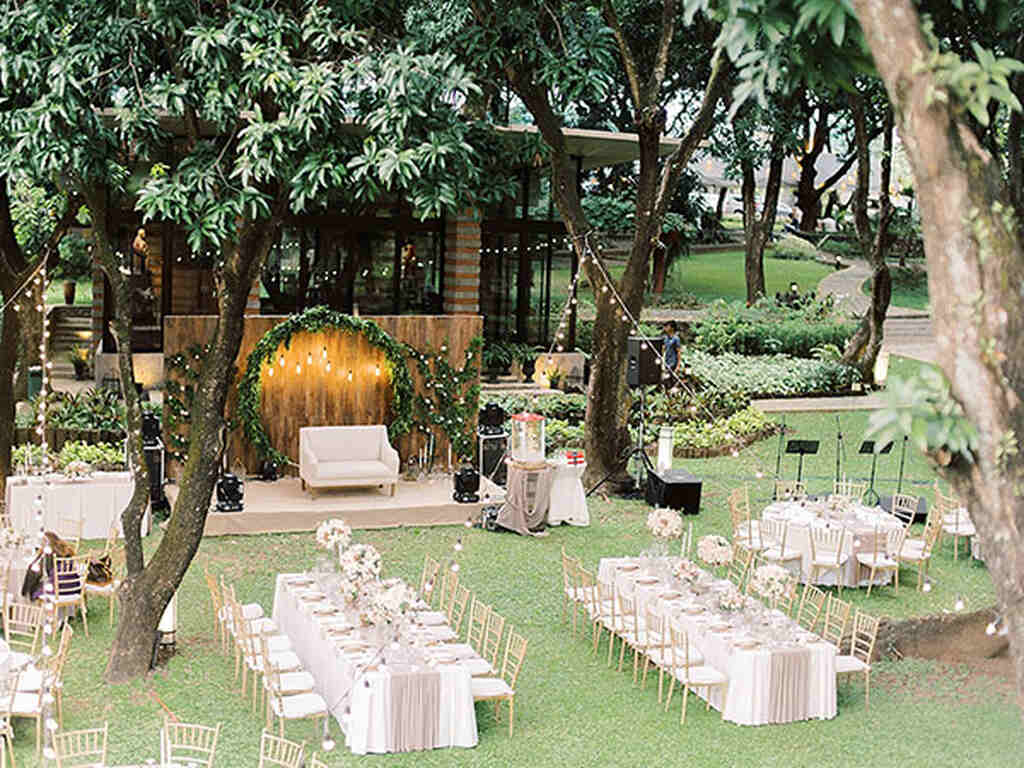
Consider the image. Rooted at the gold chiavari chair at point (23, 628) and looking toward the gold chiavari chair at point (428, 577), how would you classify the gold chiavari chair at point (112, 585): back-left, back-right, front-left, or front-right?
front-left

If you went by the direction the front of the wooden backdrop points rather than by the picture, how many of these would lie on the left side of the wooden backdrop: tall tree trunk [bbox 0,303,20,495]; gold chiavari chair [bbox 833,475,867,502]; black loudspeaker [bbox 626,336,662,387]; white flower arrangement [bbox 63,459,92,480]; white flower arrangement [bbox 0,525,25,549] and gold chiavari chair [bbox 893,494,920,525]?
3

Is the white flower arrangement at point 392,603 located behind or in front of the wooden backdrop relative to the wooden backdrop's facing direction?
in front

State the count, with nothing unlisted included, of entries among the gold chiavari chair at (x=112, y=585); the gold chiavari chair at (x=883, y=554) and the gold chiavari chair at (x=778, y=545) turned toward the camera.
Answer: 0

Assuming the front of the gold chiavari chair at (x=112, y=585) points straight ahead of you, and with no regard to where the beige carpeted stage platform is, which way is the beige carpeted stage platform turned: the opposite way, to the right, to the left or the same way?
to the left

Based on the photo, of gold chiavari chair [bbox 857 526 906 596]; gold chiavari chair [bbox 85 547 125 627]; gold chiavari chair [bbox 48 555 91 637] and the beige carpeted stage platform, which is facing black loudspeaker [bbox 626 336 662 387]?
gold chiavari chair [bbox 857 526 906 596]

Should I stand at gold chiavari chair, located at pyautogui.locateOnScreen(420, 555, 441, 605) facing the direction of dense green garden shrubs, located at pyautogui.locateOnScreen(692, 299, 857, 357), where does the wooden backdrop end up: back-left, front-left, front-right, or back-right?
front-left

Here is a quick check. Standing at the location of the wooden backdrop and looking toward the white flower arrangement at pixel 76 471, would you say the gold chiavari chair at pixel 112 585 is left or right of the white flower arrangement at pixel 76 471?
left

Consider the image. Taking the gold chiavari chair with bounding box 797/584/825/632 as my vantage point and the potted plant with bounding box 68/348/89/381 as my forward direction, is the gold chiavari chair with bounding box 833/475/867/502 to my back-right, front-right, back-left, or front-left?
front-right

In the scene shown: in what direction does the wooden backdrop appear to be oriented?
toward the camera

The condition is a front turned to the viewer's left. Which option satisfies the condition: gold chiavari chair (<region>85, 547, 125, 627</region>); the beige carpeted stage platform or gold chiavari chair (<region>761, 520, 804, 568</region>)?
gold chiavari chair (<region>85, 547, 125, 627</region>)

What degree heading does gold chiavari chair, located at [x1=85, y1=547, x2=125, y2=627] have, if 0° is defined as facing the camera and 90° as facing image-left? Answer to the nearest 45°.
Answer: approximately 90°

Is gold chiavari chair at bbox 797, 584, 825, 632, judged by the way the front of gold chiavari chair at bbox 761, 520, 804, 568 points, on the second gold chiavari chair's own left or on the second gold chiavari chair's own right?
on the second gold chiavari chair's own right

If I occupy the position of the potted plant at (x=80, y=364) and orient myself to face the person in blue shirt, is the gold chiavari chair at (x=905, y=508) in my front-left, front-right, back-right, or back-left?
front-right

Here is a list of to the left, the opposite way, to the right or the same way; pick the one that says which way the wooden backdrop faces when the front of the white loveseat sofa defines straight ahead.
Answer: the same way

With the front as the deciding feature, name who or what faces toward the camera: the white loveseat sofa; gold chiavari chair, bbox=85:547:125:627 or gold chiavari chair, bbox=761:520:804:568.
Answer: the white loveseat sofa

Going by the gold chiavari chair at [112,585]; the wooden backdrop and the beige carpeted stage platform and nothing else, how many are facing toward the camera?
2

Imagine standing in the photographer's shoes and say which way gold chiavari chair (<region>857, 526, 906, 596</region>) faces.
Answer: facing away from the viewer and to the left of the viewer

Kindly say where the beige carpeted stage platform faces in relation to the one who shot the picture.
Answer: facing the viewer

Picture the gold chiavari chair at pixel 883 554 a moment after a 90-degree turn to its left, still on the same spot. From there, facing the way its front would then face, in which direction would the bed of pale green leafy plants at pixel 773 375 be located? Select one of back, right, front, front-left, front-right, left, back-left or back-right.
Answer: back-right

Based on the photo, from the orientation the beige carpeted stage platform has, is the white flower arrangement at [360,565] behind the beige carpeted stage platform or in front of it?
in front

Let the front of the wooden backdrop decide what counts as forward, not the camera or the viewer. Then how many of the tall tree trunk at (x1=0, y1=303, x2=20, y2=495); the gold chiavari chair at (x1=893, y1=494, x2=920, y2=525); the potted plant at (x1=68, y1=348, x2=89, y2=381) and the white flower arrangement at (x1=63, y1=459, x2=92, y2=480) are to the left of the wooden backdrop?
1

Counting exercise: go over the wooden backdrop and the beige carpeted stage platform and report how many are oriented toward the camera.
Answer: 2

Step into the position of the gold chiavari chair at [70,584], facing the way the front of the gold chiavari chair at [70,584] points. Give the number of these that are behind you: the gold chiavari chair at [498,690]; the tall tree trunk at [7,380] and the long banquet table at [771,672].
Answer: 2

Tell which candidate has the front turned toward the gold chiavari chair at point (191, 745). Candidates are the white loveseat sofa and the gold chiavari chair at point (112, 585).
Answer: the white loveseat sofa
